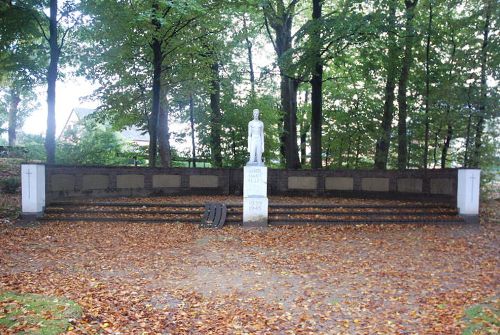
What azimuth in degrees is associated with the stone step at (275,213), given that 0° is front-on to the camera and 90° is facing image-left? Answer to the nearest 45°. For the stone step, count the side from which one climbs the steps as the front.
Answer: approximately 0°

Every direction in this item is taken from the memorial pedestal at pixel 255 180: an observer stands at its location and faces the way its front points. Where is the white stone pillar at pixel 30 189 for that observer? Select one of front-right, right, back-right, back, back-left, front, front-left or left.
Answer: right

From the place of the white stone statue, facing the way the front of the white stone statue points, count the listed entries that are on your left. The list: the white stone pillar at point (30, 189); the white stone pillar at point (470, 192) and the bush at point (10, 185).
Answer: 1

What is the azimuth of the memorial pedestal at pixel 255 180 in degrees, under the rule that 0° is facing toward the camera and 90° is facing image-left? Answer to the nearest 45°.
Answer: approximately 0°

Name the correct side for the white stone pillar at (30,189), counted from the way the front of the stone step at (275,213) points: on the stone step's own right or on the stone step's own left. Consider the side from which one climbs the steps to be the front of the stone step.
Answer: on the stone step's own right

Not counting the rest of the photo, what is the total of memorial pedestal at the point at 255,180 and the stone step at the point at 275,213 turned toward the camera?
2

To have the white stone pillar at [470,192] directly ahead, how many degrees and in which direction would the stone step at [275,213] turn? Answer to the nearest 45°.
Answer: approximately 90° to its left

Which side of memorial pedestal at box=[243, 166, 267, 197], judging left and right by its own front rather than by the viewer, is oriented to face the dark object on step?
right

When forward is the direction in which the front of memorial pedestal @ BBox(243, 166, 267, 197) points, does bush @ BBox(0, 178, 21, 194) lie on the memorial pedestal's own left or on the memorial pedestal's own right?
on the memorial pedestal's own right

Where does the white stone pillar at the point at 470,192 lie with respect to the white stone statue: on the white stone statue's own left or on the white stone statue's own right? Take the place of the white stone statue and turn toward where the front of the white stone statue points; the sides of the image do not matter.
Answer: on the white stone statue's own left

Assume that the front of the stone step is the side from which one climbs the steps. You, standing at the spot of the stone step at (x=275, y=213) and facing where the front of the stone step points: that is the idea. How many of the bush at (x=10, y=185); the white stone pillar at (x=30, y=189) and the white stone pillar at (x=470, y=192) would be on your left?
1
